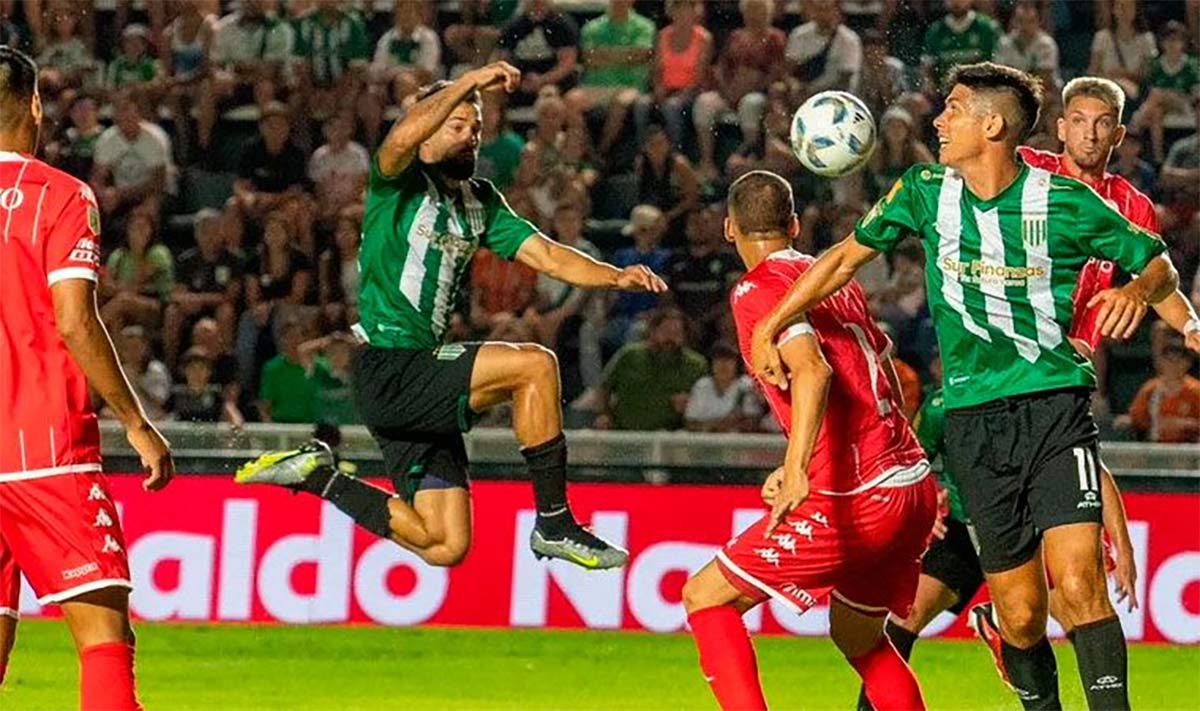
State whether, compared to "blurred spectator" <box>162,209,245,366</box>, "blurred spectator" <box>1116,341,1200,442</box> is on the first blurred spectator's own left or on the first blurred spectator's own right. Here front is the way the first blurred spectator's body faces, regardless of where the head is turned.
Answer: on the first blurred spectator's own left

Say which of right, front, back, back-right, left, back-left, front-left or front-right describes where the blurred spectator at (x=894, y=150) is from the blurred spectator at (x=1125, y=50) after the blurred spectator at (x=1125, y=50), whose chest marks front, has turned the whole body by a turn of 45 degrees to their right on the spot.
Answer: front

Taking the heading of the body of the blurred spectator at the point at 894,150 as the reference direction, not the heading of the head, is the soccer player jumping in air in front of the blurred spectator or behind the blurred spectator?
in front

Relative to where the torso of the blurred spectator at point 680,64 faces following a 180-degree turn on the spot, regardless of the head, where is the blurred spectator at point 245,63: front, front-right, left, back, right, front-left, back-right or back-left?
left

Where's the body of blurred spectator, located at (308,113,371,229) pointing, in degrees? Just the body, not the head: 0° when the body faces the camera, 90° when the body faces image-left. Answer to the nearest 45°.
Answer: approximately 0°

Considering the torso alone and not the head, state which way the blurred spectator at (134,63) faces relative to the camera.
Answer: toward the camera

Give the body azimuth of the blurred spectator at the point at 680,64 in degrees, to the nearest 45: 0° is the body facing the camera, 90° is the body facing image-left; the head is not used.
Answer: approximately 0°

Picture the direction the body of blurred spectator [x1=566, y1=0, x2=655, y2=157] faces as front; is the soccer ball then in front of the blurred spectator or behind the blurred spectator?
in front
